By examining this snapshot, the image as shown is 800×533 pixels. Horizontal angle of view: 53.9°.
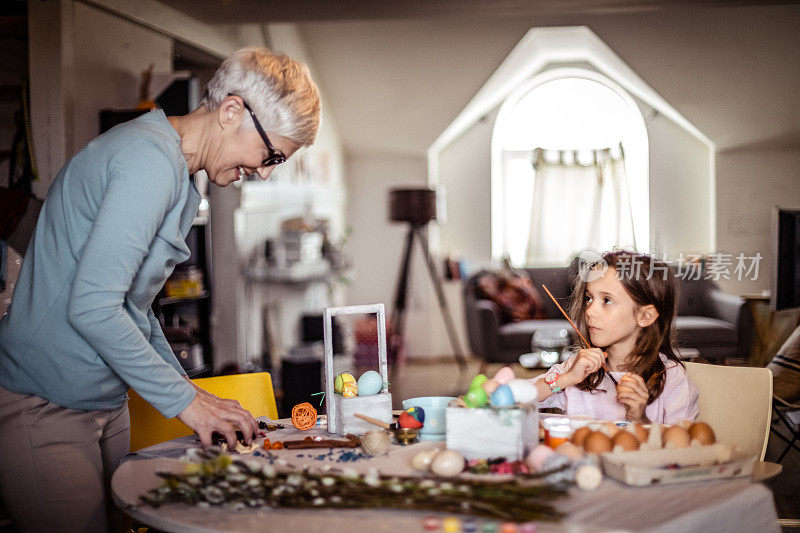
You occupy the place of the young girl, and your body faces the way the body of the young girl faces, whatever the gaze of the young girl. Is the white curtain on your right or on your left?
on your right

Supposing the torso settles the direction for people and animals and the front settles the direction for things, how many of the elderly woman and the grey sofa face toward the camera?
1

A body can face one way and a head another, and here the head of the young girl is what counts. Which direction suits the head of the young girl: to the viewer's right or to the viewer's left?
to the viewer's left

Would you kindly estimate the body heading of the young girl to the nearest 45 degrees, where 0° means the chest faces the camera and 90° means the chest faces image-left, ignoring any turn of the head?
approximately 45°

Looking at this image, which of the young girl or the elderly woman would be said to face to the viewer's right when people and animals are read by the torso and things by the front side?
the elderly woman

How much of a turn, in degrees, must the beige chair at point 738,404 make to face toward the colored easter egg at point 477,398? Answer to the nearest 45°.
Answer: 0° — it already faces it

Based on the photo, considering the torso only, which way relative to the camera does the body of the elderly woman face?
to the viewer's right

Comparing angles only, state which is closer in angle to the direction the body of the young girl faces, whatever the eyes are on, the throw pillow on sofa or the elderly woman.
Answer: the elderly woman

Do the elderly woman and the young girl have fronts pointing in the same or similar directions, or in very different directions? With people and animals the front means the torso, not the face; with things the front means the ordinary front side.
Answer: very different directions
